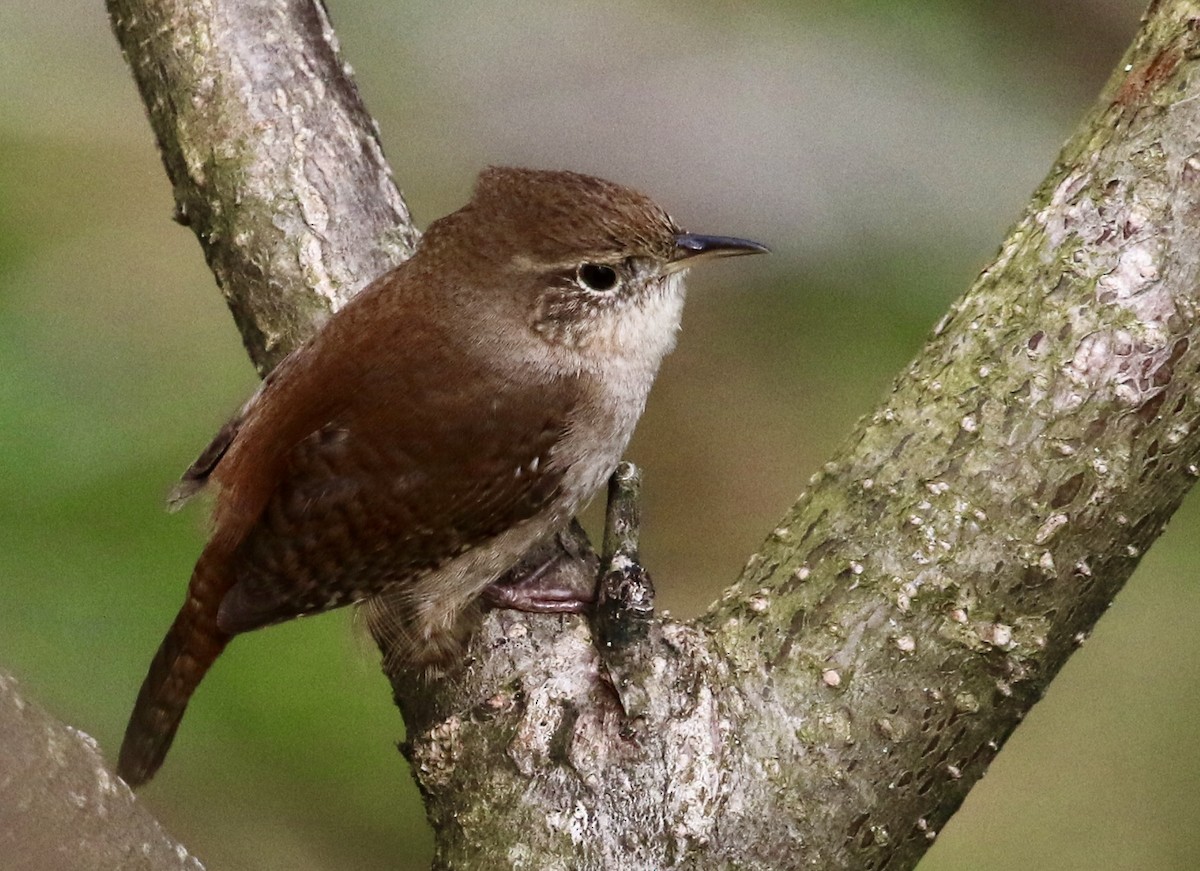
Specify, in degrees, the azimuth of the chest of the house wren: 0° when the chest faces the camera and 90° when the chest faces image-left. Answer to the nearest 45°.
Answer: approximately 270°

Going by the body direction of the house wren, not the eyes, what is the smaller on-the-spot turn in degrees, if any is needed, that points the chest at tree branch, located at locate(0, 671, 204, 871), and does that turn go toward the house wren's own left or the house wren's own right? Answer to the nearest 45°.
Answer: approximately 90° to the house wren's own right
